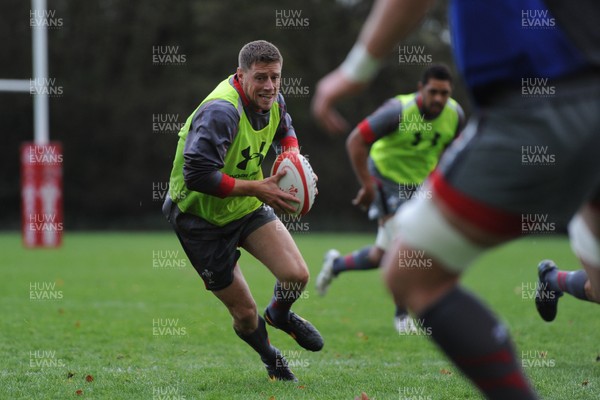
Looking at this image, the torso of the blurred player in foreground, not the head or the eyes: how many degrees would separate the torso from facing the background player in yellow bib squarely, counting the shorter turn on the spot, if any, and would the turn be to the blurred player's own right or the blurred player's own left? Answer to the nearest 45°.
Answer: approximately 90° to the blurred player's own right

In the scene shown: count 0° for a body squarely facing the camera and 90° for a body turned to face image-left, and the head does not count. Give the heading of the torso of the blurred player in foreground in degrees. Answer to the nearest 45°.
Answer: approximately 90°

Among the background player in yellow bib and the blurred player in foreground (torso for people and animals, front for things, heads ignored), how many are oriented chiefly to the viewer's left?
1

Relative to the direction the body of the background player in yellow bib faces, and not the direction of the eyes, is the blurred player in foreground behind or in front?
in front
